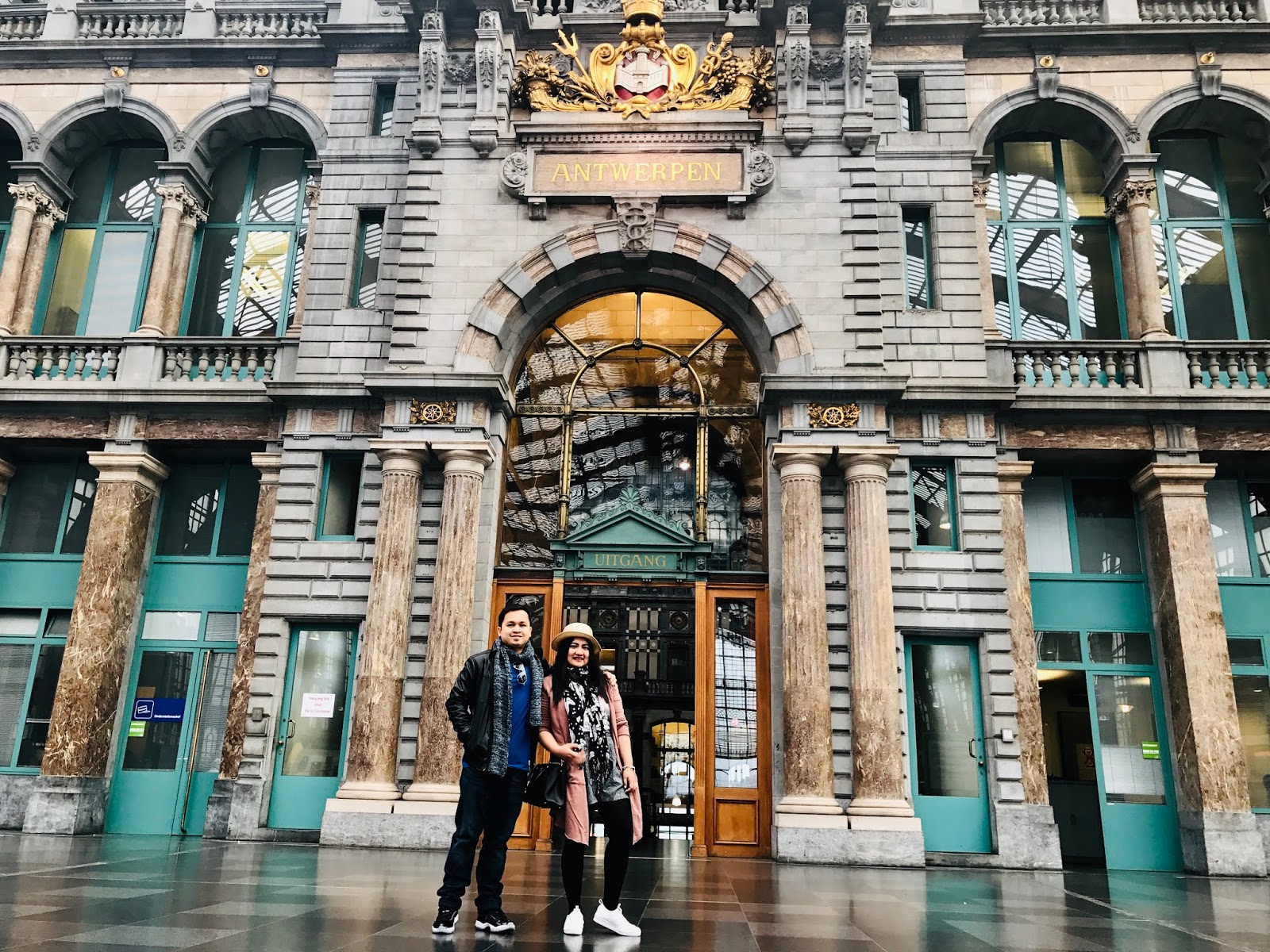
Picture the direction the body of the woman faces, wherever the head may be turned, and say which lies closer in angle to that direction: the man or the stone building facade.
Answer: the man

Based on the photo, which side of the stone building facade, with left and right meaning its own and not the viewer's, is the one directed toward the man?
front

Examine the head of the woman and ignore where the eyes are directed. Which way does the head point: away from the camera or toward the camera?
toward the camera

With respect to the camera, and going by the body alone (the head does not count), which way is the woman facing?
toward the camera

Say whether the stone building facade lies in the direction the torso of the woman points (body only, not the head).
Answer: no

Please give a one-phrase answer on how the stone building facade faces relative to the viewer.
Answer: facing the viewer

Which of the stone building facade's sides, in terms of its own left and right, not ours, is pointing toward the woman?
front

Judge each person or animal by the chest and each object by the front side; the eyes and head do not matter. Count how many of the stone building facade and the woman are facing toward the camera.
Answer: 2

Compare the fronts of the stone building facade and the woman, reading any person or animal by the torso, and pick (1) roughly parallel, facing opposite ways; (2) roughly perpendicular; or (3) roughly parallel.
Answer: roughly parallel

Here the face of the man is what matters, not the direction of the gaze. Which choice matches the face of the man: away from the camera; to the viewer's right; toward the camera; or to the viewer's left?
toward the camera

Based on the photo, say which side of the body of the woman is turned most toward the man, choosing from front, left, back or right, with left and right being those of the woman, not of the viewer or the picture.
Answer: right
